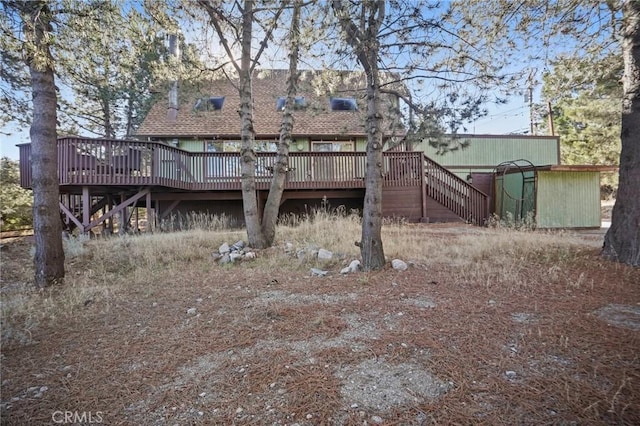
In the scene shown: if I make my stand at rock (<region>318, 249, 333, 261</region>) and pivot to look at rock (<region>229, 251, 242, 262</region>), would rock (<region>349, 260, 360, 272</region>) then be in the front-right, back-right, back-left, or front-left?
back-left

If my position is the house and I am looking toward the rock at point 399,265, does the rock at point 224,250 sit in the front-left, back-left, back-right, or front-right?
front-right

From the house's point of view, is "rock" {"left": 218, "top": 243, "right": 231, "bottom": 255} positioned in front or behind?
in front

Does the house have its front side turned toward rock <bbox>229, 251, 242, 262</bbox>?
yes

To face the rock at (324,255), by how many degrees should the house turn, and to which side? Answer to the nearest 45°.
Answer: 0° — it already faces it

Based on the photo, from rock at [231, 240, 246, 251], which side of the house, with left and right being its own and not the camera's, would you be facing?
front

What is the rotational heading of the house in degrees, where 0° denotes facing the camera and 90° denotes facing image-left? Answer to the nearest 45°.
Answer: approximately 0°

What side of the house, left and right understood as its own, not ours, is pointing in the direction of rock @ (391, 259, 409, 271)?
front

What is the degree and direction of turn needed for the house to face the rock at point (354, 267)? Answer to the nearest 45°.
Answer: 0° — it already faces it

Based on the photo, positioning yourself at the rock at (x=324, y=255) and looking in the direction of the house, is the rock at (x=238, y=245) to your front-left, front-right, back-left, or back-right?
front-left
